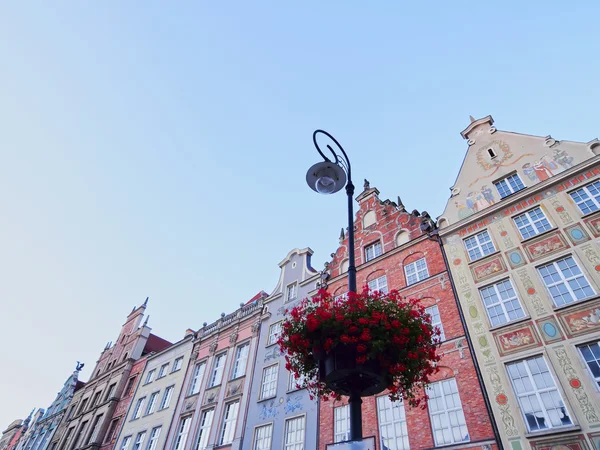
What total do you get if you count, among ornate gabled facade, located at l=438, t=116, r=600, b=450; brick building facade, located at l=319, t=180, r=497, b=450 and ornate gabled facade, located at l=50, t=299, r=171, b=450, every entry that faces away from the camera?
0

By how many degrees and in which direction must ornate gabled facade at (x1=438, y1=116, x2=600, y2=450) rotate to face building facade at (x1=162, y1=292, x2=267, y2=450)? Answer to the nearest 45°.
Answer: approximately 45° to its right

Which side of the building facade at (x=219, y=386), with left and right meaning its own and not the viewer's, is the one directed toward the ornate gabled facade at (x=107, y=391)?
right

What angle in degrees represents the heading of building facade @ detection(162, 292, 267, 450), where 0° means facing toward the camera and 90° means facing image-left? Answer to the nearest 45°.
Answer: approximately 45°

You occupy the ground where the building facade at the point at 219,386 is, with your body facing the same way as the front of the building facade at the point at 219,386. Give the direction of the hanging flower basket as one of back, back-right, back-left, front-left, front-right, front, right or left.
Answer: front-left

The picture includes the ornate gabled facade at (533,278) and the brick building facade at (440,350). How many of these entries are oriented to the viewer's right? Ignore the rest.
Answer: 0

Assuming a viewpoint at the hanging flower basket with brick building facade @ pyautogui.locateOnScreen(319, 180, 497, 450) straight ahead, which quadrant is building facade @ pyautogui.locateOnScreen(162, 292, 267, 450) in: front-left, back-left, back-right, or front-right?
front-left

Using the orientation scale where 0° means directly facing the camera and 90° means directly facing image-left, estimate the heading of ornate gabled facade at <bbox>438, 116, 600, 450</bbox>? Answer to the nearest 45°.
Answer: approximately 45°

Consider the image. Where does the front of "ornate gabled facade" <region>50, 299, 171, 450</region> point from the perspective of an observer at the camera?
facing the viewer and to the left of the viewer

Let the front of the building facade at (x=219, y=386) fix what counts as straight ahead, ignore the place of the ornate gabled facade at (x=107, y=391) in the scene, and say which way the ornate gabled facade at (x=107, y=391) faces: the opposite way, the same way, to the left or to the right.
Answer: the same way

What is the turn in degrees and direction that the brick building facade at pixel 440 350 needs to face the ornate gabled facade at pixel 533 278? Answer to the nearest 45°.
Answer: approximately 90° to its left

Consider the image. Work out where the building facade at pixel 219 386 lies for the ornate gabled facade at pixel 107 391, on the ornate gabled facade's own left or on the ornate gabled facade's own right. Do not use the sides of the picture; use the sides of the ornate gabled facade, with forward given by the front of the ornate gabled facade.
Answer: on the ornate gabled facade's own left

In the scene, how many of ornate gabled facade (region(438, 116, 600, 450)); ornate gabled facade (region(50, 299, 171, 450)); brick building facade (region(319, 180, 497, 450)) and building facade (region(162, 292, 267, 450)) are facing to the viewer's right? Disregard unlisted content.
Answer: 0

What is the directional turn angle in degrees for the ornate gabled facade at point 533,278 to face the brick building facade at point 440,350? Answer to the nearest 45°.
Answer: approximately 45° to its right
